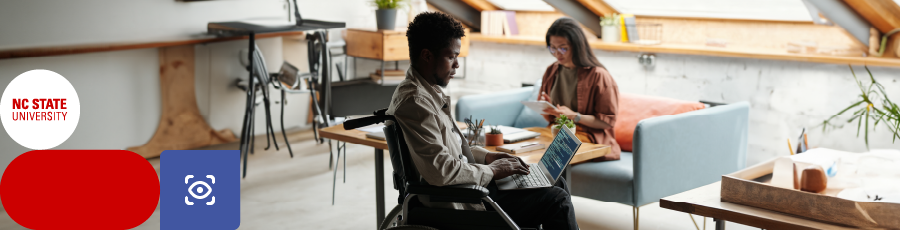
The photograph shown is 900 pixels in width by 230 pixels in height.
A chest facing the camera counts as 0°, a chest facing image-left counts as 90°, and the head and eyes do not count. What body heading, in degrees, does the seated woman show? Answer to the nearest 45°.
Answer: approximately 45°

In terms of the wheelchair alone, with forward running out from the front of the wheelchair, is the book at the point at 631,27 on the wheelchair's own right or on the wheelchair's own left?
on the wheelchair's own left

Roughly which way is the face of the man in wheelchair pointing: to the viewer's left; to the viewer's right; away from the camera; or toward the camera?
to the viewer's right

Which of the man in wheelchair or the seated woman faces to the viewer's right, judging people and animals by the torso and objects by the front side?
the man in wheelchair

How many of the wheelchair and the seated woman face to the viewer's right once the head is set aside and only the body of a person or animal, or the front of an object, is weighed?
1

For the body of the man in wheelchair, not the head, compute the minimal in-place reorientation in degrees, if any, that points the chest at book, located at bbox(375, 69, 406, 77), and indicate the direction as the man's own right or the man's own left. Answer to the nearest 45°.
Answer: approximately 90° to the man's own left

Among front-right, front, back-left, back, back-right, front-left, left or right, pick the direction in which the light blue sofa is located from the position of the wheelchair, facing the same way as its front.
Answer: front-left

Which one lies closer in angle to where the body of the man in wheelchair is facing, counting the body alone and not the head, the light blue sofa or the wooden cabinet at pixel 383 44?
the light blue sofa

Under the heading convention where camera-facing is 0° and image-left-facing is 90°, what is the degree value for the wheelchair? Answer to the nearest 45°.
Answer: approximately 270°

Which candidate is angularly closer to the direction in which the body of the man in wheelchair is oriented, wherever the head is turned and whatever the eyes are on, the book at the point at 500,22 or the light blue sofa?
the light blue sofa

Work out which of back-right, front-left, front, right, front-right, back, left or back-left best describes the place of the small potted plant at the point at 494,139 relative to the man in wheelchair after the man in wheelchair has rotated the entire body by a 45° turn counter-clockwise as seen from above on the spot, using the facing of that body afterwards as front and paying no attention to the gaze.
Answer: front-left

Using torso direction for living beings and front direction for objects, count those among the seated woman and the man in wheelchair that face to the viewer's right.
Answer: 1

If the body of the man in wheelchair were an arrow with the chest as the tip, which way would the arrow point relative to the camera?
to the viewer's right
